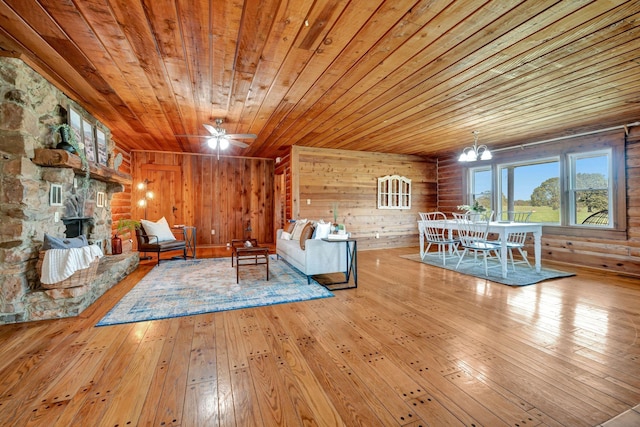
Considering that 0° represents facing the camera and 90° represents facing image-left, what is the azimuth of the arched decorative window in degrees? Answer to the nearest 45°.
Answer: approximately 0°

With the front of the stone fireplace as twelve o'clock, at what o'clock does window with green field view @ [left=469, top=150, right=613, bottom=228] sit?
The window with green field view is roughly at 11 o'clock from the stone fireplace.

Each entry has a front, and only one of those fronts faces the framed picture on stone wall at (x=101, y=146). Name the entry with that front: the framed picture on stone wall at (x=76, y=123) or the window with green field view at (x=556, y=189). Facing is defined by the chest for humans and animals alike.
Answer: the window with green field view

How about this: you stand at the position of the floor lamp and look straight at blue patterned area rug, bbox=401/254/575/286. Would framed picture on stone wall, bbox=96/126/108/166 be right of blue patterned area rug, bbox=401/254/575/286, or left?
right

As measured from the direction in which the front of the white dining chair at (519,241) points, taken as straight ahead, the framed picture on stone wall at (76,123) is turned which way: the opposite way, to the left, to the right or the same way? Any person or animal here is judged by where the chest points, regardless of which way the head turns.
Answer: the opposite way

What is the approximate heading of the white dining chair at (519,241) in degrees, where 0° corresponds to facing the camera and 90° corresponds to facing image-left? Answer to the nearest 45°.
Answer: approximately 45°

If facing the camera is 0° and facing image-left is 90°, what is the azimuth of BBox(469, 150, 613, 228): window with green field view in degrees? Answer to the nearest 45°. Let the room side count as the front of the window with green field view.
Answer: approximately 45°
